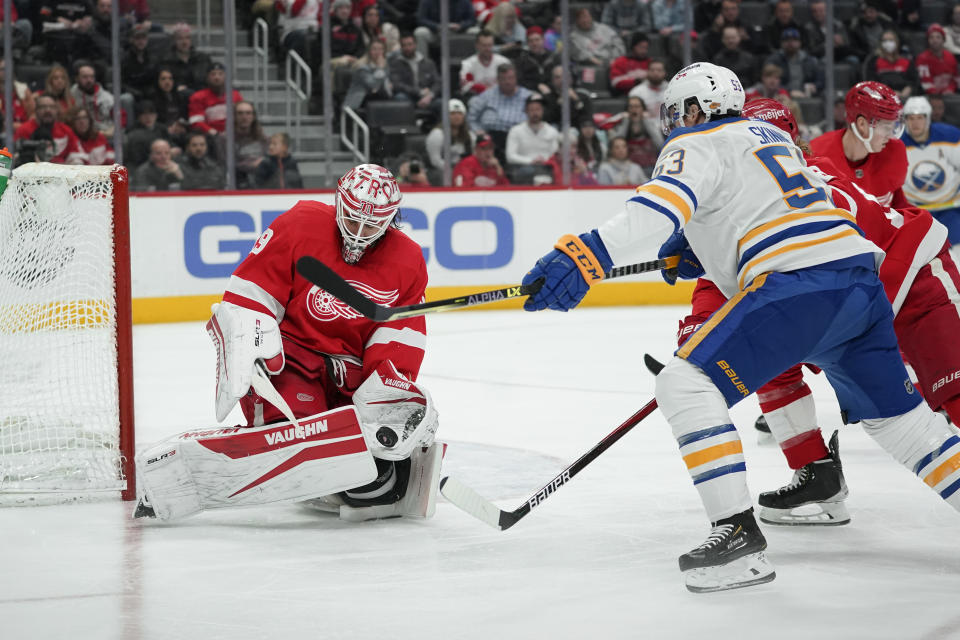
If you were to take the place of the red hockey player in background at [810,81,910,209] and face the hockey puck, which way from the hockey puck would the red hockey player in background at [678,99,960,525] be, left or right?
left

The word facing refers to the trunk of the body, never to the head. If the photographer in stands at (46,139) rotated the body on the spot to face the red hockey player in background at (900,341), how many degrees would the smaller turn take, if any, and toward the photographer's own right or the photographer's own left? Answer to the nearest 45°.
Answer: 0° — they already face them

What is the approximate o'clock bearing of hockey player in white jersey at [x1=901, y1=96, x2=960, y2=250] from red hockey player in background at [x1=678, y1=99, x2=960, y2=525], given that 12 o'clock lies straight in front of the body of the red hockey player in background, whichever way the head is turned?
The hockey player in white jersey is roughly at 3 o'clock from the red hockey player in background.

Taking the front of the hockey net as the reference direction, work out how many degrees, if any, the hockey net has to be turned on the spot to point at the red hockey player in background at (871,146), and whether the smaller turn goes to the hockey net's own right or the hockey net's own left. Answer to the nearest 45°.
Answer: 0° — it already faces them

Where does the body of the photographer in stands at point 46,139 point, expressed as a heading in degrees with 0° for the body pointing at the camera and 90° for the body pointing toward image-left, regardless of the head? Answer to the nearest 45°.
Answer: approximately 0°

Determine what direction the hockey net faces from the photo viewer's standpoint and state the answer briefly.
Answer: facing to the right of the viewer

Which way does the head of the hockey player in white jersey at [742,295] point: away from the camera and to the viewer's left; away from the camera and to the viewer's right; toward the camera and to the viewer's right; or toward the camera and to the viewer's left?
away from the camera and to the viewer's left

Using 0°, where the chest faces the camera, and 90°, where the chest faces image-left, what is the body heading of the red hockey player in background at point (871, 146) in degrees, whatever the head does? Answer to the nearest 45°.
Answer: approximately 315°

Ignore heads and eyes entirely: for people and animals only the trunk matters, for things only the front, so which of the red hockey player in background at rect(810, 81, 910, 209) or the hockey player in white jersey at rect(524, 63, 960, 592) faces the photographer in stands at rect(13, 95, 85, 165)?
the hockey player in white jersey

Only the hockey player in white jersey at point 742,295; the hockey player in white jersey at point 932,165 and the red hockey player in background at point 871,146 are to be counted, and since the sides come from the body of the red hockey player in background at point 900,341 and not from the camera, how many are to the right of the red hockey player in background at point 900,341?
2

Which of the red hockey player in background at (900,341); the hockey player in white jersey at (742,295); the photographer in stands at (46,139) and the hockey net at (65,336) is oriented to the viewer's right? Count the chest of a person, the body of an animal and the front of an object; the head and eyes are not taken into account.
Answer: the hockey net

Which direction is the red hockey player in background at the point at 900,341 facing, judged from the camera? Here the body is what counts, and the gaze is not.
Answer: to the viewer's left
